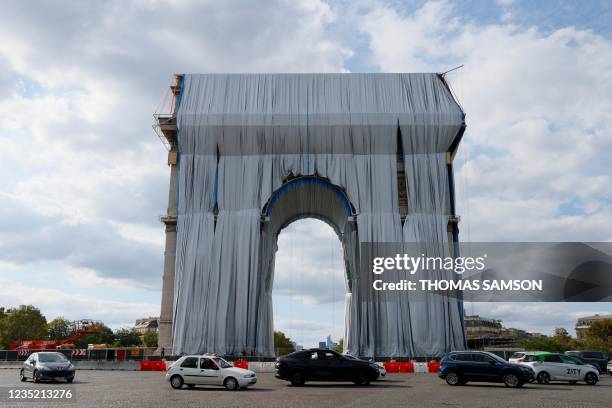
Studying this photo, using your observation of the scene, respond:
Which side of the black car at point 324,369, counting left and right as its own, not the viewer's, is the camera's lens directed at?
right

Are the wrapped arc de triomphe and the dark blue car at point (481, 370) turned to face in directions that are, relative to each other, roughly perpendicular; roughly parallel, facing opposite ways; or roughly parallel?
roughly perpendicular

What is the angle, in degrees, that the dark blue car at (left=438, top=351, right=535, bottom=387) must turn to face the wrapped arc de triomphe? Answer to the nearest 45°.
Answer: approximately 135° to its left

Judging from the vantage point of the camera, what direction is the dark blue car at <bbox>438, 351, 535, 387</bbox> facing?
facing to the right of the viewer

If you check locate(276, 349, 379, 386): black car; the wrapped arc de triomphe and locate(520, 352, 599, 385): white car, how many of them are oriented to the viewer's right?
2

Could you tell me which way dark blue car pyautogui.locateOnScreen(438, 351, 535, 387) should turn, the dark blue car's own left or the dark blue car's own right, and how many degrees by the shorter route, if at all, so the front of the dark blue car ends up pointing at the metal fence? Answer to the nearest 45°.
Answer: approximately 135° to the dark blue car's own left

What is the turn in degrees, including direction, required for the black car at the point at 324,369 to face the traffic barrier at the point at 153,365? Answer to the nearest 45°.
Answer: approximately 135° to its left

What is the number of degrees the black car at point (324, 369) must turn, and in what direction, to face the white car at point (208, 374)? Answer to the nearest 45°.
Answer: approximately 180°

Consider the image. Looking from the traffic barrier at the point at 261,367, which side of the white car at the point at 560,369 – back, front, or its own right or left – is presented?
back

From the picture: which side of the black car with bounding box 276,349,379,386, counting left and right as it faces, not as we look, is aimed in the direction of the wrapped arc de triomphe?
left

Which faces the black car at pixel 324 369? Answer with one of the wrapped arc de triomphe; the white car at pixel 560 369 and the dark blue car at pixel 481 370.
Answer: the wrapped arc de triomphe

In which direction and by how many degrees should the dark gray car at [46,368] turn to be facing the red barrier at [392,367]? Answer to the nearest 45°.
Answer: approximately 45° to its left

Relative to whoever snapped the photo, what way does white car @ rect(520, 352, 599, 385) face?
facing to the right of the viewer

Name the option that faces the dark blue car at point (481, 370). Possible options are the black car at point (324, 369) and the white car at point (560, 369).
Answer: the black car at point (324, 369)
